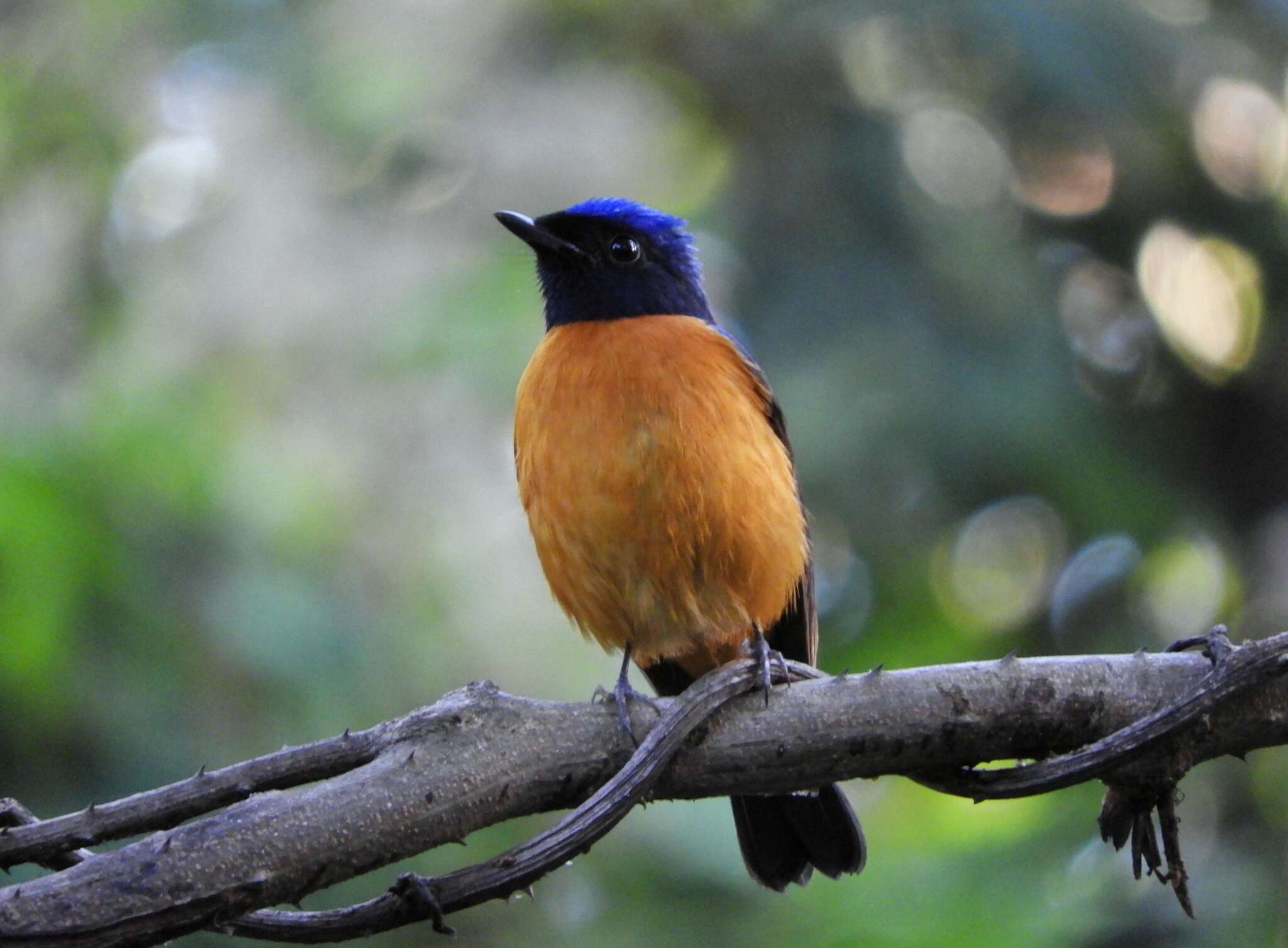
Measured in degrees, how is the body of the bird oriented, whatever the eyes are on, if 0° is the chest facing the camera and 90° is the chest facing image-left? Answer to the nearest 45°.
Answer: approximately 45°
